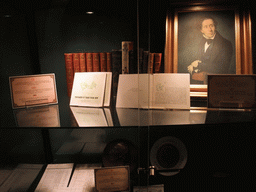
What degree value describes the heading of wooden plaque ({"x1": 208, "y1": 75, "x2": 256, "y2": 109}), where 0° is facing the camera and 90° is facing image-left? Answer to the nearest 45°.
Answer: approximately 0°
